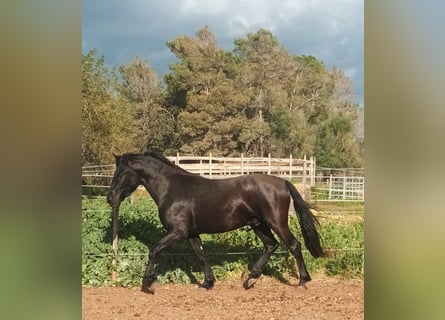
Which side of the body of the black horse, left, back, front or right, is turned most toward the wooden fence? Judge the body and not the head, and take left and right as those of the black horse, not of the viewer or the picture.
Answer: right

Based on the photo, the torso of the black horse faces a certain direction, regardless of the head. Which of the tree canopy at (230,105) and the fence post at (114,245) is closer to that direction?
the fence post

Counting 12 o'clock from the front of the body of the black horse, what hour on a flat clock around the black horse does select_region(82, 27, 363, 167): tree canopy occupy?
The tree canopy is roughly at 3 o'clock from the black horse.

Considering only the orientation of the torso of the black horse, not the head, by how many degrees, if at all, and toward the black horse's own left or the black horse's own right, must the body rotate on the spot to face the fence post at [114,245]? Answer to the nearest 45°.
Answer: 0° — it already faces it

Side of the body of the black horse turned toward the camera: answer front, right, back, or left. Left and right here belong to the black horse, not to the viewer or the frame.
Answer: left
